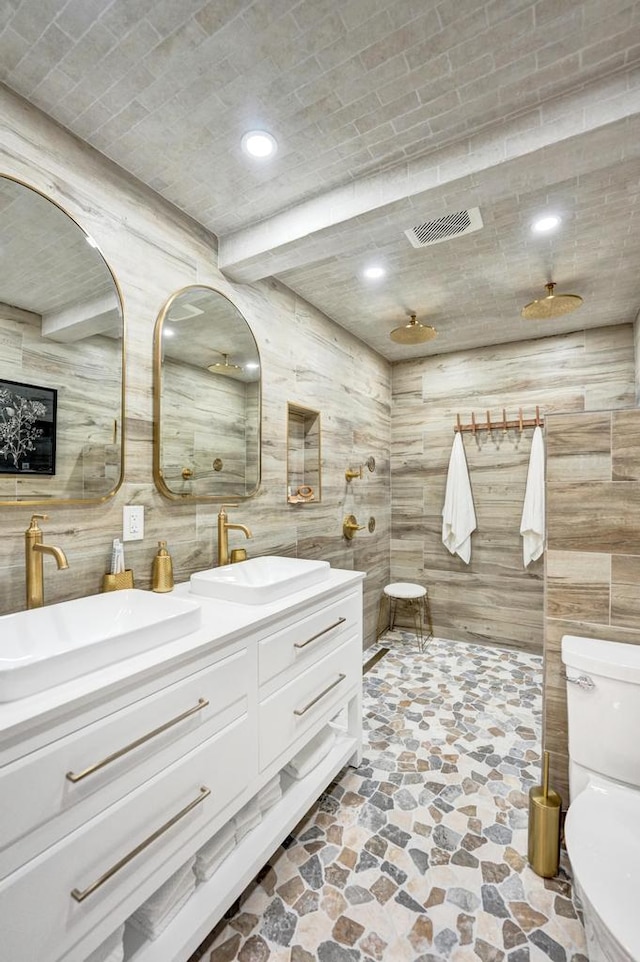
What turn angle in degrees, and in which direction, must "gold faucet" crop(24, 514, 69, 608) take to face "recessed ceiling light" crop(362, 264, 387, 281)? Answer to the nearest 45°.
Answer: approximately 45° to its left

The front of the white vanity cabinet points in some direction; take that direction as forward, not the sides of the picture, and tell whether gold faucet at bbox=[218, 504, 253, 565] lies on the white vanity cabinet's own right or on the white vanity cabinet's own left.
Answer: on the white vanity cabinet's own left

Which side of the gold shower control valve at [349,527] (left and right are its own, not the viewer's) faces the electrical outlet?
right

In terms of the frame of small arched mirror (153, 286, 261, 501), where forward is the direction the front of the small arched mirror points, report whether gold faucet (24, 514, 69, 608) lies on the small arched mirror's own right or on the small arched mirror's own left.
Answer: on the small arched mirror's own right

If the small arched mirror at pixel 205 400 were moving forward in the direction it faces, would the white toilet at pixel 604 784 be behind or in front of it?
in front

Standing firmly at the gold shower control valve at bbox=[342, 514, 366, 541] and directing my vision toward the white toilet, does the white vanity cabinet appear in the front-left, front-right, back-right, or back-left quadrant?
front-right

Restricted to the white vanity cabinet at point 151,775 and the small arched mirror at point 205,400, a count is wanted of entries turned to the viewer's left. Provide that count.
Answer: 0

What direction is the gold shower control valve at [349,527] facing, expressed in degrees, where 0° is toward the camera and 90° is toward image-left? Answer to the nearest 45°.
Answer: approximately 315°

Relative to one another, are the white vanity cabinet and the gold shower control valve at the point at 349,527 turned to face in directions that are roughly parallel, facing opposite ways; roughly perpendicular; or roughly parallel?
roughly parallel

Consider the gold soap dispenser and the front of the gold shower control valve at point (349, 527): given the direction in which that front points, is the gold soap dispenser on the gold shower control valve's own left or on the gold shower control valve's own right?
on the gold shower control valve's own right

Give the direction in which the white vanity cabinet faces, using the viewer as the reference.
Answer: facing the viewer and to the right of the viewer

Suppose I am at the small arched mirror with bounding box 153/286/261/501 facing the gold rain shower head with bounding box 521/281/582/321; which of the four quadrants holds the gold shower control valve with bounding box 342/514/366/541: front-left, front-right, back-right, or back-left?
front-left

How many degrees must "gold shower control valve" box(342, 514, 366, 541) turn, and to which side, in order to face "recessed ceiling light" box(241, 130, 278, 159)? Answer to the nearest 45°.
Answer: approximately 45° to its right

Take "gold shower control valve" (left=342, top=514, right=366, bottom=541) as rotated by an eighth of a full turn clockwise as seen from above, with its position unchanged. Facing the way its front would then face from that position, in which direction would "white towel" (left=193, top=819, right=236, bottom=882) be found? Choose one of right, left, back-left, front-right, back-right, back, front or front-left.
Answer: front

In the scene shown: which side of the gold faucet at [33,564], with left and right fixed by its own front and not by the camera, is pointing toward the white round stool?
left
